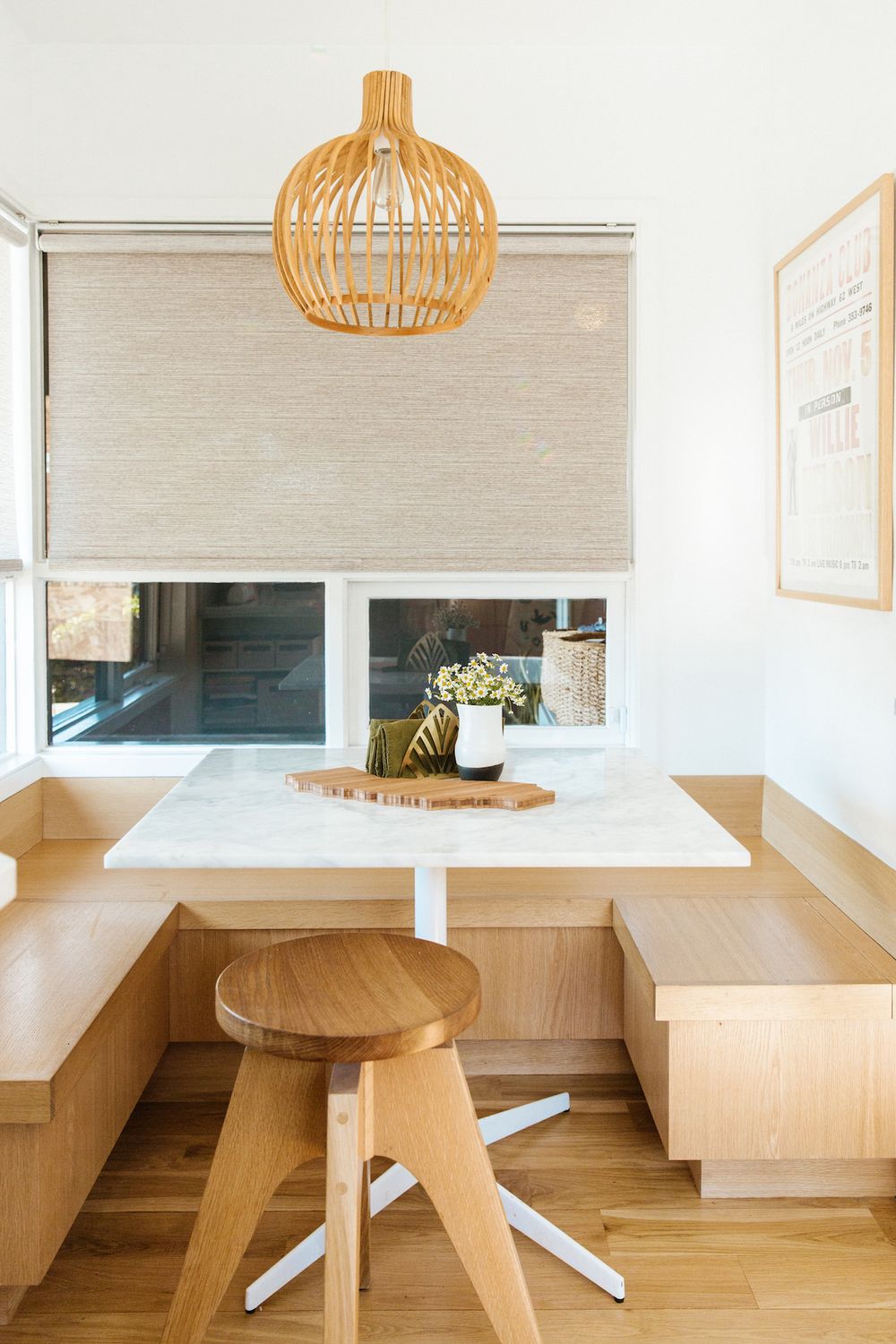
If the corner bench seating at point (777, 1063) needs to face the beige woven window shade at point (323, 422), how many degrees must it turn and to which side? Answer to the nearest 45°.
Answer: approximately 45° to its right

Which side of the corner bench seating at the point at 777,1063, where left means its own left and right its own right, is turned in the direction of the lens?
left

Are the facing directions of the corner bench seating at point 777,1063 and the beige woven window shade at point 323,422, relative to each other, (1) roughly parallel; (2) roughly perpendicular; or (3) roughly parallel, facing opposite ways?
roughly perpendicular
